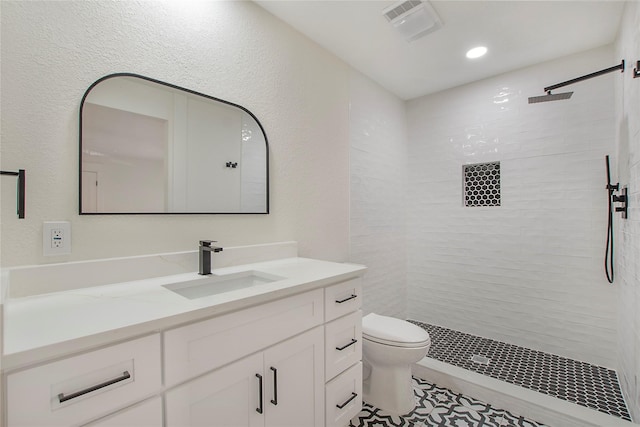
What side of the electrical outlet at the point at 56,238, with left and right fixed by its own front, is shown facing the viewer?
front

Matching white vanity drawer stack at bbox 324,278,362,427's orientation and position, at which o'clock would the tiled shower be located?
The tiled shower is roughly at 9 o'clock from the white vanity drawer stack.

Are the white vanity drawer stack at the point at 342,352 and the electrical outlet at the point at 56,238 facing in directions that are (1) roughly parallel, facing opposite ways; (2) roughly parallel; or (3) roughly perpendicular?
roughly parallel

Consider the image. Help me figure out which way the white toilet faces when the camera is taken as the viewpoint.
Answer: facing the viewer and to the right of the viewer

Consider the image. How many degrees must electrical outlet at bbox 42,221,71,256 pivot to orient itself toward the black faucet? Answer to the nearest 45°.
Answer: approximately 90° to its left

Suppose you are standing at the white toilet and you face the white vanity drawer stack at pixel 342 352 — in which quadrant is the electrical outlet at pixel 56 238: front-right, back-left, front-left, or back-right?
front-right

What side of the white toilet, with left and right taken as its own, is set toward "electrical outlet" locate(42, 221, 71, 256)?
right

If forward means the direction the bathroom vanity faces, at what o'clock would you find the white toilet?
The white toilet is roughly at 10 o'clock from the bathroom vanity.

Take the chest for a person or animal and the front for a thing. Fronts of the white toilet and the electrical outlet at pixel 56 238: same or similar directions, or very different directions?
same or similar directions

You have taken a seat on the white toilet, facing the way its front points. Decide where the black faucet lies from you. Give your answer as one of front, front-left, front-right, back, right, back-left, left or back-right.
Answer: right

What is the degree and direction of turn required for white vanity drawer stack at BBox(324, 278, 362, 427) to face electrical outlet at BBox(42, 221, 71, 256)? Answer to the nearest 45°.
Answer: approximately 135° to its right

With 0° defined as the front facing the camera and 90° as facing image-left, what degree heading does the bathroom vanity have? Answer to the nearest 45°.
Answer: approximately 315°

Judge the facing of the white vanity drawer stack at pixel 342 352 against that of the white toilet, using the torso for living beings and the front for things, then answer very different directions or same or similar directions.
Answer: same or similar directions
